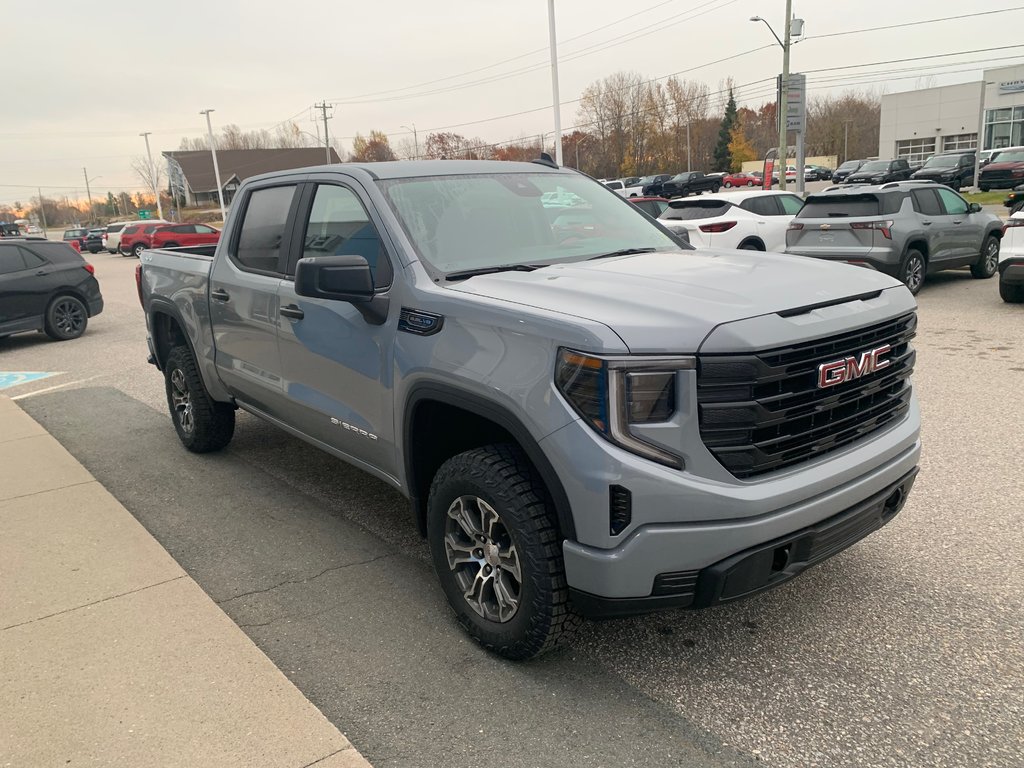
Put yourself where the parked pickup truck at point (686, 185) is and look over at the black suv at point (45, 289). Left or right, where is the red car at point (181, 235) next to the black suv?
right

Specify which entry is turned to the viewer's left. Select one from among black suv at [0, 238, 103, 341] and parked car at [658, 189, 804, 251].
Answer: the black suv

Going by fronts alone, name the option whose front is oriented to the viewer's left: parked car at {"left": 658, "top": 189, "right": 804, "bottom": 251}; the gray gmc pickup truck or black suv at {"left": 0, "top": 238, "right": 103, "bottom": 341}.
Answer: the black suv

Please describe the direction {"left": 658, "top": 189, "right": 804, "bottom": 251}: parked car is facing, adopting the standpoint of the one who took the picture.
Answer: facing away from the viewer and to the right of the viewer

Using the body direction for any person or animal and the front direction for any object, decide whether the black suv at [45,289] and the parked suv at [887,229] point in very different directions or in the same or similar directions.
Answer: very different directions

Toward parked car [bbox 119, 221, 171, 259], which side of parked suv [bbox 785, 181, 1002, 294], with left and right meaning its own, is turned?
left

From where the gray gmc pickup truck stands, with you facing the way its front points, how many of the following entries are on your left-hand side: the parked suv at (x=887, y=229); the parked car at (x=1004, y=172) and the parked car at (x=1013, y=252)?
3

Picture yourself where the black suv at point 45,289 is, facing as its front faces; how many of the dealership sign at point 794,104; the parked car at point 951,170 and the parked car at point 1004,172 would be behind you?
3

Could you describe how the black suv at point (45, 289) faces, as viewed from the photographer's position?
facing to the left of the viewer

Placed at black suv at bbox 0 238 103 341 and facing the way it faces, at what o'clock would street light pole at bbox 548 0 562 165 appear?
The street light pole is roughly at 5 o'clock from the black suv.
